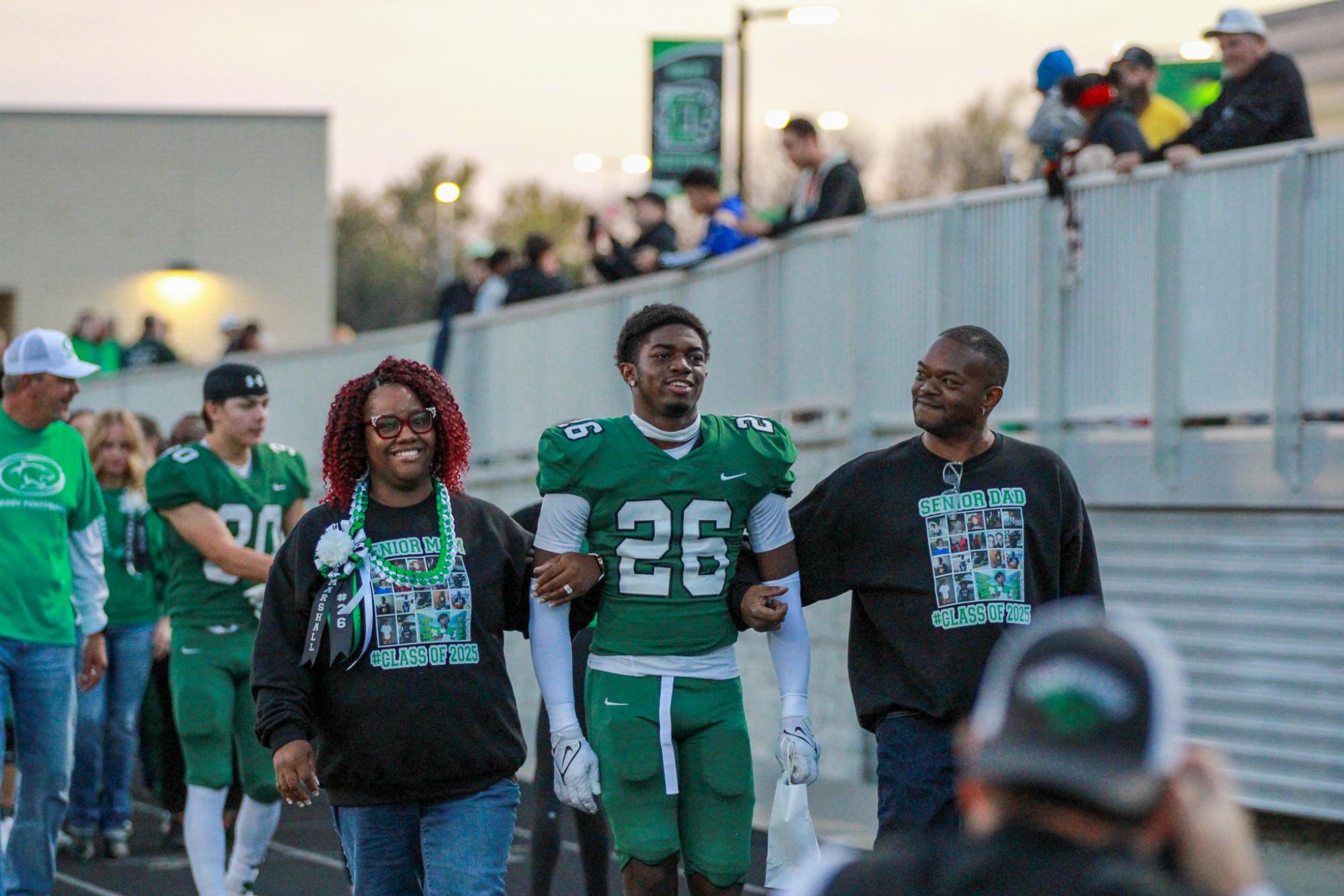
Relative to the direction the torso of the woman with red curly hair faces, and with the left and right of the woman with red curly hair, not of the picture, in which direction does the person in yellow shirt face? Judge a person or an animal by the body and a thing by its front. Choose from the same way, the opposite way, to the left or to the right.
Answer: to the right

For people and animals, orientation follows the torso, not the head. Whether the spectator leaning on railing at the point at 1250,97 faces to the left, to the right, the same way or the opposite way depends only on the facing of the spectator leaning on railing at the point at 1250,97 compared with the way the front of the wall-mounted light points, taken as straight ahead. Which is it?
to the right

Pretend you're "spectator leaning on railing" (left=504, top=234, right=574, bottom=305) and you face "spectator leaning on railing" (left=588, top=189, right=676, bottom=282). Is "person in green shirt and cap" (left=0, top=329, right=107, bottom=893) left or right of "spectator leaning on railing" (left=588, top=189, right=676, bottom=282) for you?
right

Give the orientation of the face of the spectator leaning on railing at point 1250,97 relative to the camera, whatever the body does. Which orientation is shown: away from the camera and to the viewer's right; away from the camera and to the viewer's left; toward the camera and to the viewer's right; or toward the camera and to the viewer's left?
toward the camera and to the viewer's left

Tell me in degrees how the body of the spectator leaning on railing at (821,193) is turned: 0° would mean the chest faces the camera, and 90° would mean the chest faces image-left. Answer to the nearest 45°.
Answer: approximately 45°

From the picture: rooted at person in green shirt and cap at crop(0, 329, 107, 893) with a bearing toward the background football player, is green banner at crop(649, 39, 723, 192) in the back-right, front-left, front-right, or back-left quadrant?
front-left

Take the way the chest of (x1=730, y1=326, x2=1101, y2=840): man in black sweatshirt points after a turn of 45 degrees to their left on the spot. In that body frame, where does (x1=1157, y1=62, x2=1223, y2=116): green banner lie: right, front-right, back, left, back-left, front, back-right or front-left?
back-left

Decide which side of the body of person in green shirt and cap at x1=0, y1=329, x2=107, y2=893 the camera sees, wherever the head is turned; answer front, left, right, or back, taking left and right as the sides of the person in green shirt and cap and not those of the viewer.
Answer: front

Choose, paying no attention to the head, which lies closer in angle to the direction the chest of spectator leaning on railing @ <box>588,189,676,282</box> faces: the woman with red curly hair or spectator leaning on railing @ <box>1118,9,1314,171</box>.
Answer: the woman with red curly hair

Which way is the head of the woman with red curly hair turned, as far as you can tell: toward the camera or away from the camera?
toward the camera

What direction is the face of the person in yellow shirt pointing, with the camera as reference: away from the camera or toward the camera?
toward the camera

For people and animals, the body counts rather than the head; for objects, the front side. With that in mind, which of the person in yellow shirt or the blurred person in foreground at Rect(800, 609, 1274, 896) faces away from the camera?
the blurred person in foreground

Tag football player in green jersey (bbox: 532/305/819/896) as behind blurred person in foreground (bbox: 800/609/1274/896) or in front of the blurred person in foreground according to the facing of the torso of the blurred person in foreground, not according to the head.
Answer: in front

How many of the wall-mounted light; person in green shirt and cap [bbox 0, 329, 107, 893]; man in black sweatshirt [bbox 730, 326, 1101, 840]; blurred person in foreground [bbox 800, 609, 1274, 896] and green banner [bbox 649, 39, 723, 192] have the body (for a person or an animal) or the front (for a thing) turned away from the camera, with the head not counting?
1

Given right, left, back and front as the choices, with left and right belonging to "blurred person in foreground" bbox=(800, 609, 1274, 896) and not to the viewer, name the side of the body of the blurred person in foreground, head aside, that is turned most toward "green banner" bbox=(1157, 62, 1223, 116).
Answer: front
